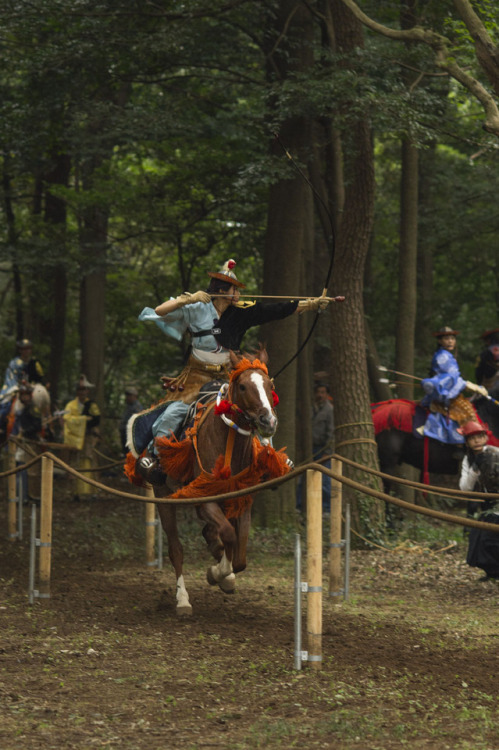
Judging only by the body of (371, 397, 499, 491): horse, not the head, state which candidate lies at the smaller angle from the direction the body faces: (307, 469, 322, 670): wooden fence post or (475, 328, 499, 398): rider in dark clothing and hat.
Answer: the rider in dark clothing and hat

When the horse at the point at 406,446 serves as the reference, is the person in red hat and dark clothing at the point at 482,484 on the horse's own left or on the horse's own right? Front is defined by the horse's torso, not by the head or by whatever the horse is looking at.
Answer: on the horse's own right

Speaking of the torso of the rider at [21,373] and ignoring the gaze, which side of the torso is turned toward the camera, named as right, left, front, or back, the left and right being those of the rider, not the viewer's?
front

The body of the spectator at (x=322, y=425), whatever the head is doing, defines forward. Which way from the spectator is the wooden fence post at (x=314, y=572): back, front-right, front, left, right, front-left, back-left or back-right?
front-left

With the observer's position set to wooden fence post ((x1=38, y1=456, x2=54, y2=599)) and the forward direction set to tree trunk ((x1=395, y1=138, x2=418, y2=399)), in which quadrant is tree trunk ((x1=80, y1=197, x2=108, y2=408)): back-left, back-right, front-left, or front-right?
front-left

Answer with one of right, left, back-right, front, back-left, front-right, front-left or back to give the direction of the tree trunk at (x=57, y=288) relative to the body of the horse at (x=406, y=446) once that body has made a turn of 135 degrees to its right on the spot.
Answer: right

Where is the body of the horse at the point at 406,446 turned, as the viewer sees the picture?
to the viewer's right

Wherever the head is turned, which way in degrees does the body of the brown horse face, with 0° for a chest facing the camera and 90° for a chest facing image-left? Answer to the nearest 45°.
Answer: approximately 315°

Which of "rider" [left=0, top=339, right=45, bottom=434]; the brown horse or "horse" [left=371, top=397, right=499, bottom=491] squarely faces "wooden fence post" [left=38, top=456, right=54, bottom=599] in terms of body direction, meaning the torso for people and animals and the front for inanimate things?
the rider

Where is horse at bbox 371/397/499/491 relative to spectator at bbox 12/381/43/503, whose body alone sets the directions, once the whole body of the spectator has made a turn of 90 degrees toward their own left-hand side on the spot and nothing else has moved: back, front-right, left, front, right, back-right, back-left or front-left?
front-right

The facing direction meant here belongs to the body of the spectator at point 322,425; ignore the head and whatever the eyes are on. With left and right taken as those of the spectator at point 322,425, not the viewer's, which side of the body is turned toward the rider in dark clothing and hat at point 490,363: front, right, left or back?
left

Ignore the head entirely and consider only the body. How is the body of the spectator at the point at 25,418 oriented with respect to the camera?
toward the camera

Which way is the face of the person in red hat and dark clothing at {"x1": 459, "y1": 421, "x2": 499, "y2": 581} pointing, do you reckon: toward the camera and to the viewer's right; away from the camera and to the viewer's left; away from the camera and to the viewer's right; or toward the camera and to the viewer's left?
toward the camera and to the viewer's left

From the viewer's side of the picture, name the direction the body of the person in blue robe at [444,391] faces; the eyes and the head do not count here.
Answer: to the viewer's right

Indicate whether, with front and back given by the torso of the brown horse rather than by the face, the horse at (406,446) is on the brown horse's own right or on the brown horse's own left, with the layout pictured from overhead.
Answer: on the brown horse's own left

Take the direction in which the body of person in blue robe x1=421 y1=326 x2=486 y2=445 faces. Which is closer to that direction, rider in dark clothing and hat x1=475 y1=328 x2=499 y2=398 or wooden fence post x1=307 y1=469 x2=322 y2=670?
the rider in dark clothing and hat

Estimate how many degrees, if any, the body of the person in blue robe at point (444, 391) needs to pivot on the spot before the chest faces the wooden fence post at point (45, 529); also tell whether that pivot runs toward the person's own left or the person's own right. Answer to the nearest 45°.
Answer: approximately 135° to the person's own right

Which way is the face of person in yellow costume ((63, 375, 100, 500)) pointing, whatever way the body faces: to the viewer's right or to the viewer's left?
to the viewer's right
